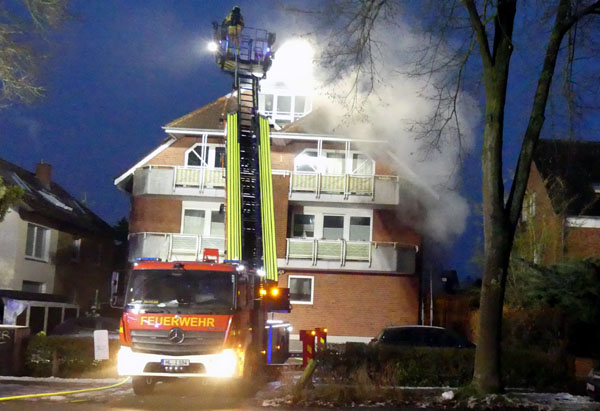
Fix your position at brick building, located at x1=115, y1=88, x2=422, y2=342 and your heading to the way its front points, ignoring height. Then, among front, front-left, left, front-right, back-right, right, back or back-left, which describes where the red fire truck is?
front

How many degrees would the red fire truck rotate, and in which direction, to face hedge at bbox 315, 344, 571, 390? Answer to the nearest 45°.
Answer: approximately 90° to its left

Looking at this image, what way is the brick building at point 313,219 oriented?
toward the camera

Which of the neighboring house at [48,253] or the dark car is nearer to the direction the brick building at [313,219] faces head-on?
the dark car

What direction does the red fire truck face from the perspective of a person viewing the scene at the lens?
facing the viewer

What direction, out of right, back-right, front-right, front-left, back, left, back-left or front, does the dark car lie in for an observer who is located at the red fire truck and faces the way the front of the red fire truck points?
left

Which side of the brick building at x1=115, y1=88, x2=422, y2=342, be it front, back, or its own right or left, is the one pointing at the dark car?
front

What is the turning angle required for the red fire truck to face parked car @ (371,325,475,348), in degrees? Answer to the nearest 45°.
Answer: approximately 135° to its left

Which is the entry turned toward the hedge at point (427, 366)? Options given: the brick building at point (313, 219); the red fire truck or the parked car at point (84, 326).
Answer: the brick building

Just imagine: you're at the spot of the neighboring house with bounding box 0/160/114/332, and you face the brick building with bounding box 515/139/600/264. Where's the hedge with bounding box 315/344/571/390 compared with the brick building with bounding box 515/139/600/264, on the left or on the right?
right

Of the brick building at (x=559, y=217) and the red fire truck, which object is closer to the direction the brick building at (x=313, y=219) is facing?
the red fire truck
